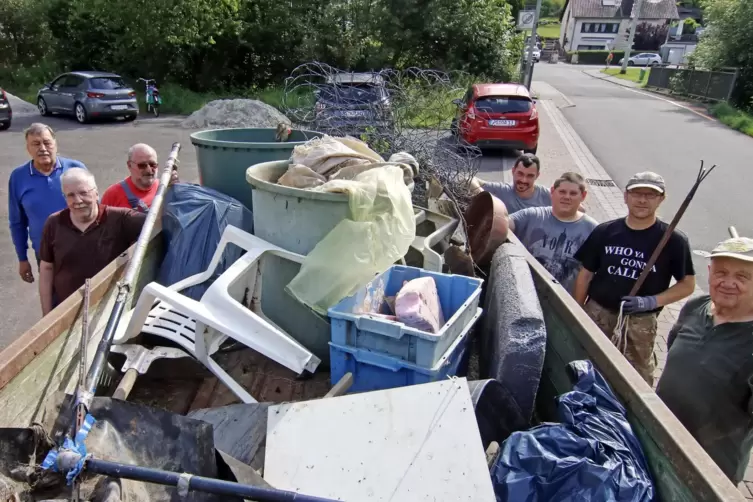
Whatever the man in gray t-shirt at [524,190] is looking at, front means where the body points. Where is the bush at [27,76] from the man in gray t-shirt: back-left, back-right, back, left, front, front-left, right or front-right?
back-right

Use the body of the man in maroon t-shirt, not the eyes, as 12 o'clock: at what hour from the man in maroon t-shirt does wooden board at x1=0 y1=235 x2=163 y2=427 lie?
The wooden board is roughly at 12 o'clock from the man in maroon t-shirt.

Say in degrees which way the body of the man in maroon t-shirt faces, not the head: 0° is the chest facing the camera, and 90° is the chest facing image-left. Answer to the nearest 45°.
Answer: approximately 0°

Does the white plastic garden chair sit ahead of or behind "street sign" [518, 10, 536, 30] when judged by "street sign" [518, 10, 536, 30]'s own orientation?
ahead

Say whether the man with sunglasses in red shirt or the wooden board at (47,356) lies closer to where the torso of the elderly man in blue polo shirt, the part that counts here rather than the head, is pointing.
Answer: the wooden board

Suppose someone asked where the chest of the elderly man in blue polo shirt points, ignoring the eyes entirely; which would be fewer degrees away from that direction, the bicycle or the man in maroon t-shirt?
the man in maroon t-shirt

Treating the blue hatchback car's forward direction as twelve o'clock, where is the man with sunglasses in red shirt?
The man with sunglasses in red shirt is roughly at 7 o'clock from the blue hatchback car.

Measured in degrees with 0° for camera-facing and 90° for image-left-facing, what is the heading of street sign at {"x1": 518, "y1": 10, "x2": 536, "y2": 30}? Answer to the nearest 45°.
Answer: approximately 0°

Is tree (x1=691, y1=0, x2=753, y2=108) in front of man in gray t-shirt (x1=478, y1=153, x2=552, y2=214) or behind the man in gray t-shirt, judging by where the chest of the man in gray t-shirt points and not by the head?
behind

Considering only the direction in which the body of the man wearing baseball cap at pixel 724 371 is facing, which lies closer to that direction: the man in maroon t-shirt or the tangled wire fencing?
the man in maroon t-shirt

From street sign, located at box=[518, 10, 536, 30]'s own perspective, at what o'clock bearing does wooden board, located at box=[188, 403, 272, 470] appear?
The wooden board is roughly at 12 o'clock from the street sign.

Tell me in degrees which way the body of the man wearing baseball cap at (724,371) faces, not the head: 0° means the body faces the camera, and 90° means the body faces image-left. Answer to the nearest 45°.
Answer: approximately 45°
